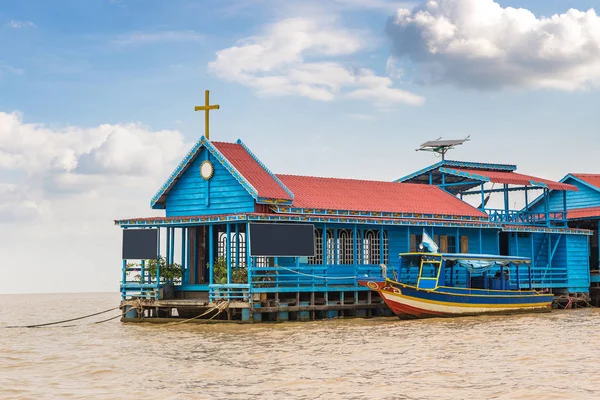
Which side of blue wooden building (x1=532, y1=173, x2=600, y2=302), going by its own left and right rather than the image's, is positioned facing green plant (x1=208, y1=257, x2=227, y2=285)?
front

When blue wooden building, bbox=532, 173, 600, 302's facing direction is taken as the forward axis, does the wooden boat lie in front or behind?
in front

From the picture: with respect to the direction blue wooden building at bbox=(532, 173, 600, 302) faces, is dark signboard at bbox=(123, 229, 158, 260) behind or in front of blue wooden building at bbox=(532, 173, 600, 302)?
in front

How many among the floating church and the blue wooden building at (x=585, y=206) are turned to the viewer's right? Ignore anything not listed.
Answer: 0

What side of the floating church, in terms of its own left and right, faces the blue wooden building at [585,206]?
back

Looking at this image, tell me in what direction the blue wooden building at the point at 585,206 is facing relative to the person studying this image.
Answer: facing the viewer and to the left of the viewer
